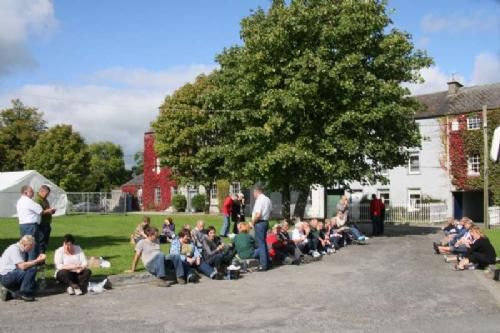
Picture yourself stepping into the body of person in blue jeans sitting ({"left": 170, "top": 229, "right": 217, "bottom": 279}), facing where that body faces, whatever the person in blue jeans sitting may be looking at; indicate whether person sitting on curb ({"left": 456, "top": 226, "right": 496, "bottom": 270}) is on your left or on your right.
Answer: on your left

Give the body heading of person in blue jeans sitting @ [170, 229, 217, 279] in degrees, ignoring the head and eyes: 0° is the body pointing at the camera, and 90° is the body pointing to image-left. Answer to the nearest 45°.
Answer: approximately 315°

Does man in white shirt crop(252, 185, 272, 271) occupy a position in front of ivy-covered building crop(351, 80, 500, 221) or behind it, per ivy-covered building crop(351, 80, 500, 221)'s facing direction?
in front

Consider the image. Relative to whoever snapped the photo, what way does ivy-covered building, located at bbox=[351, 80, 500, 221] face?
facing the viewer and to the left of the viewer

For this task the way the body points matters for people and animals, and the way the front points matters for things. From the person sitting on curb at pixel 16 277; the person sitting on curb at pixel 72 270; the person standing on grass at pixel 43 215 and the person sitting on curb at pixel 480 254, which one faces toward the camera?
the person sitting on curb at pixel 72 270

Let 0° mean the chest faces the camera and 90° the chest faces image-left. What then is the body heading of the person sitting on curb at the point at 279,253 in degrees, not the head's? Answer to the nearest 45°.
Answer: approximately 315°

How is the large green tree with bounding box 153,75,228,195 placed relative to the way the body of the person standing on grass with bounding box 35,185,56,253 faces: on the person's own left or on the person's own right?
on the person's own left

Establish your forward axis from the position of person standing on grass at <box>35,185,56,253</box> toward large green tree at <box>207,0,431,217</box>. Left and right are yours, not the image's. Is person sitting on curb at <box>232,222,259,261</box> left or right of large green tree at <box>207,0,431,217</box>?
right

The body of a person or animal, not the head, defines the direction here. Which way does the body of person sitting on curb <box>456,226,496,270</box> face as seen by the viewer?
to the viewer's left

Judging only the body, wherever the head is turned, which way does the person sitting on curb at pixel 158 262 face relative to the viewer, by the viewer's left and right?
facing the viewer and to the right of the viewer

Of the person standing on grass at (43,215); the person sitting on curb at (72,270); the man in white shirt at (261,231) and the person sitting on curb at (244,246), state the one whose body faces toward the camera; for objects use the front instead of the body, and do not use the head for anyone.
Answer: the person sitting on curb at (72,270)
